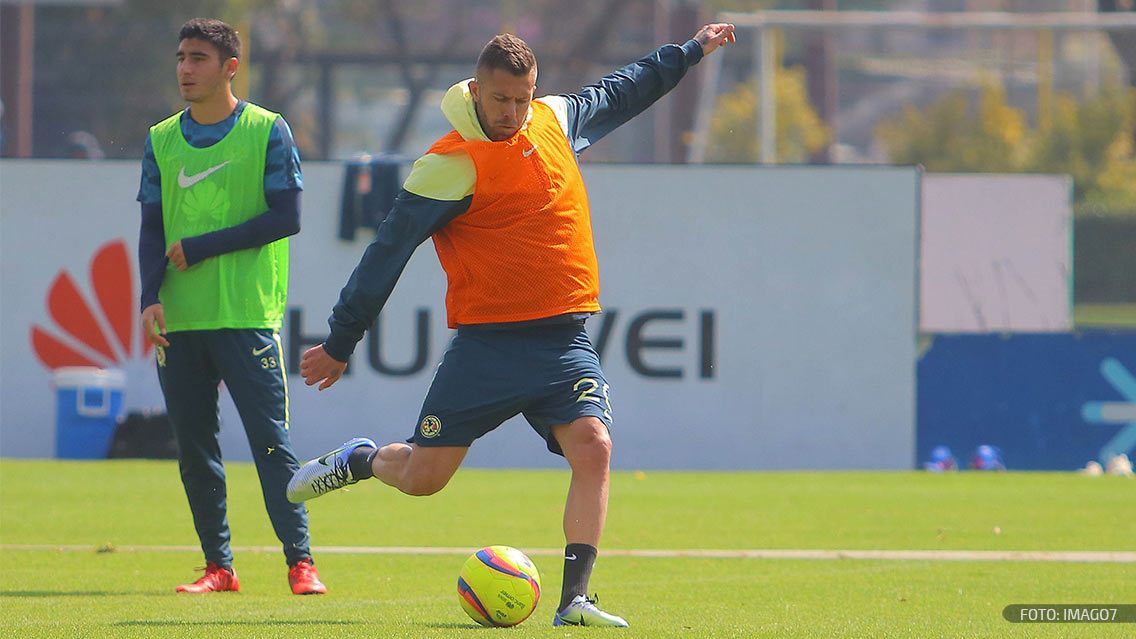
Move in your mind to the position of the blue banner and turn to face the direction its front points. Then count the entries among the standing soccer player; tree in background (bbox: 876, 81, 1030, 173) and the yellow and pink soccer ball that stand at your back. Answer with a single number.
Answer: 1

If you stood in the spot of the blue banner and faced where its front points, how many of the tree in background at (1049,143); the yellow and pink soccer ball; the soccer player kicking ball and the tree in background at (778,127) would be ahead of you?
2

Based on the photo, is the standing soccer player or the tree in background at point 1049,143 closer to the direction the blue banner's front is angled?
the standing soccer player

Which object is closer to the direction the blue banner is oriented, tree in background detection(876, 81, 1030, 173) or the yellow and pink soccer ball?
the yellow and pink soccer ball

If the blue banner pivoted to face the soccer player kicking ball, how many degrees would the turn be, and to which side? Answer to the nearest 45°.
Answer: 0° — it already faces them

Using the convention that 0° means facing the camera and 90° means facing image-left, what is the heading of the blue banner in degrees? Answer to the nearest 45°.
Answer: approximately 0°

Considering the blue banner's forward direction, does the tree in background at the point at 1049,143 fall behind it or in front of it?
behind

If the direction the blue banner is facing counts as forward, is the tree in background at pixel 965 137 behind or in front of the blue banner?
behind

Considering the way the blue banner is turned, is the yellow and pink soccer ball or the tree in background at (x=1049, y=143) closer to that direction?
the yellow and pink soccer ball

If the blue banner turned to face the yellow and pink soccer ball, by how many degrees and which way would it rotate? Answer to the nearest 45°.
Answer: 0° — it already faces it

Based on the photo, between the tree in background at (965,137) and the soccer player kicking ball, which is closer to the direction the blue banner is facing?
the soccer player kicking ball

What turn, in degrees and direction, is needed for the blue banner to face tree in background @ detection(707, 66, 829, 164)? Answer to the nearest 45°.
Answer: approximately 180°
